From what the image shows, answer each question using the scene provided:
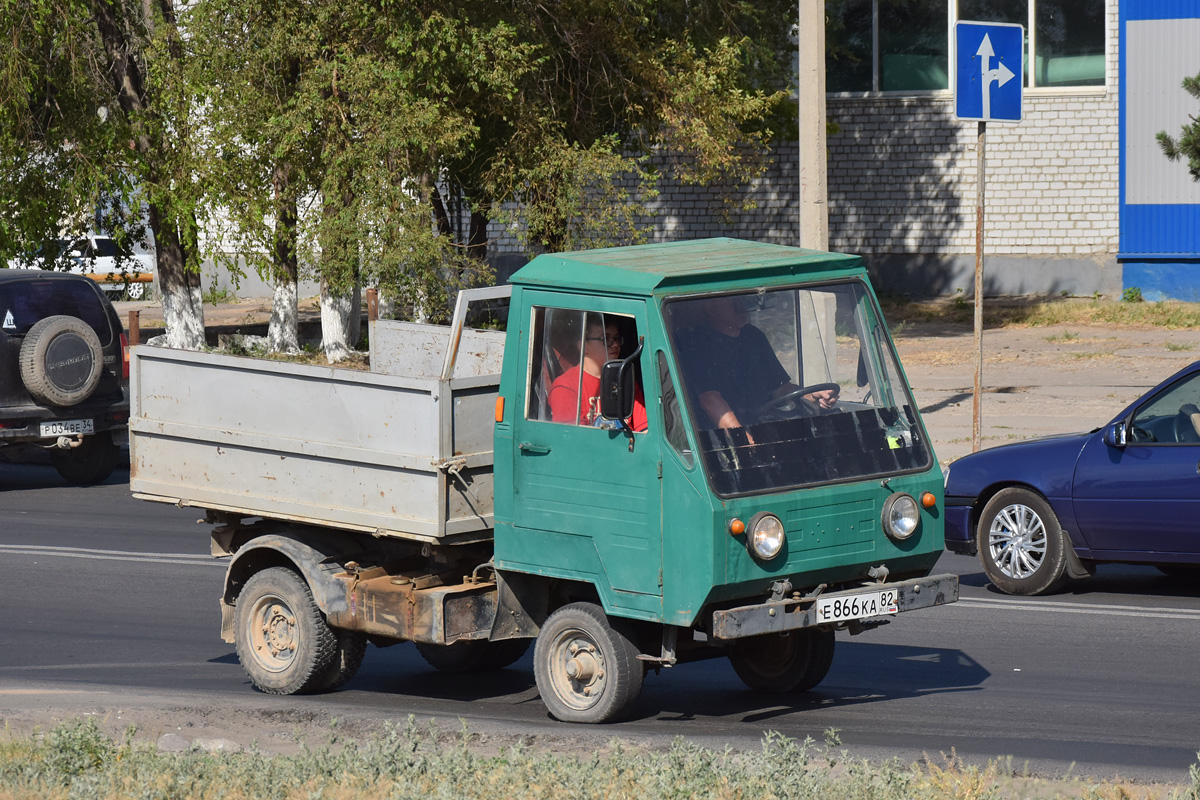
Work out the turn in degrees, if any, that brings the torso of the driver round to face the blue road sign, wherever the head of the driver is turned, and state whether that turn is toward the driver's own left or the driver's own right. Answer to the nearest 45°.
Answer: approximately 135° to the driver's own left

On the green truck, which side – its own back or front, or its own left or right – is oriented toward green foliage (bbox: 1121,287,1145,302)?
left

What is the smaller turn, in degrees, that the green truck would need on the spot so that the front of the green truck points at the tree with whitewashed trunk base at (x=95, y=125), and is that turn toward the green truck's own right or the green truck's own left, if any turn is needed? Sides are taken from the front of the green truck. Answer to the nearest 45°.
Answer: approximately 135° to the green truck's own left

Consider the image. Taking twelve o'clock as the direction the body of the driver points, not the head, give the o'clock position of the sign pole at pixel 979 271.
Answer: The sign pole is roughly at 8 o'clock from the driver.

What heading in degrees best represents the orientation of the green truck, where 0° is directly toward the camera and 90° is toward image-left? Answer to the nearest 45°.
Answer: approximately 315°

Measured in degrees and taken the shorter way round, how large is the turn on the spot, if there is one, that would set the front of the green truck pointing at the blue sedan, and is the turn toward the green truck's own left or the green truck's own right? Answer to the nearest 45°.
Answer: approximately 90° to the green truck's own left

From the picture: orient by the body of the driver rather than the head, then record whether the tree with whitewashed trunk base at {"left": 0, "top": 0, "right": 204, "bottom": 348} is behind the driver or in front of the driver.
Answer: behind

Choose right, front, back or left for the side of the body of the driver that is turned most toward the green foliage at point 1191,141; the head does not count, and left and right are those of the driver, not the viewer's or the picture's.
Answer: left

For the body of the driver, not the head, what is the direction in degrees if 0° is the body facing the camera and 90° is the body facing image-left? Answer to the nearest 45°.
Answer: approximately 315°

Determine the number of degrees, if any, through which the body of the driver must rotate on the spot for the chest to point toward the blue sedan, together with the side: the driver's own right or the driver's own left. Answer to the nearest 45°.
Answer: approximately 90° to the driver's own left

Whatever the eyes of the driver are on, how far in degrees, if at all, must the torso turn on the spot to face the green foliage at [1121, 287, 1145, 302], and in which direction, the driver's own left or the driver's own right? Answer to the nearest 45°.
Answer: approximately 135° to the driver's own left
